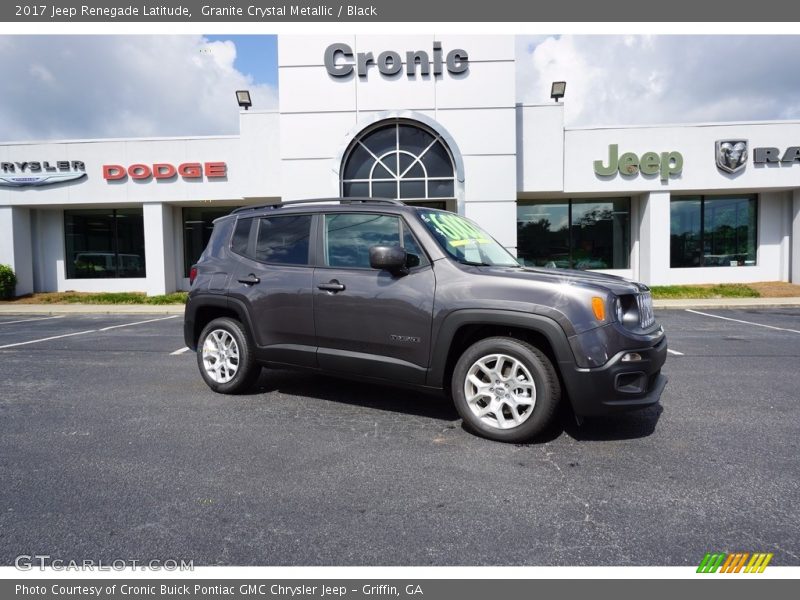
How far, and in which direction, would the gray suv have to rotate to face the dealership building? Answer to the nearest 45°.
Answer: approximately 135° to its left

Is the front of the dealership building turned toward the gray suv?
yes

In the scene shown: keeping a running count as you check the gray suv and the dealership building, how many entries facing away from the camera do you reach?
0

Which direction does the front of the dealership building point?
toward the camera
